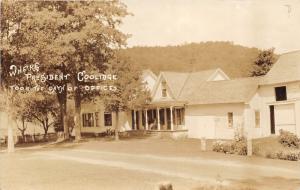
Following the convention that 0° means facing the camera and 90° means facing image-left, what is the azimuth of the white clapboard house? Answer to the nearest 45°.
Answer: approximately 45°

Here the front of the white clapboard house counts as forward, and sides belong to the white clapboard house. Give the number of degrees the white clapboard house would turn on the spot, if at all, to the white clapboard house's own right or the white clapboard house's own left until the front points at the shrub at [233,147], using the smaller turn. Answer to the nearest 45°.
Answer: approximately 45° to the white clapboard house's own left

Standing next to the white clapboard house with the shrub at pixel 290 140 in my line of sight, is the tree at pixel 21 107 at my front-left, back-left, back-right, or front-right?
back-right

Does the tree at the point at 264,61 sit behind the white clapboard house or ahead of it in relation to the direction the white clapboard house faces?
behind

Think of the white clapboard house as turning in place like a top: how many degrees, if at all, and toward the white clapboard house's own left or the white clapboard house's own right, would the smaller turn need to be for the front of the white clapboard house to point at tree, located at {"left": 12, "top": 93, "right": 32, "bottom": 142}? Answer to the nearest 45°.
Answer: approximately 45° to the white clapboard house's own right

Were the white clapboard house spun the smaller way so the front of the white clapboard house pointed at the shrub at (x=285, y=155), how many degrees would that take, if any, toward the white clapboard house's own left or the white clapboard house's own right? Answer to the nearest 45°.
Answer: approximately 45° to the white clapboard house's own left

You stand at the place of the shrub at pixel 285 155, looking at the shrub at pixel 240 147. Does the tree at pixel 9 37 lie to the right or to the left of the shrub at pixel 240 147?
left

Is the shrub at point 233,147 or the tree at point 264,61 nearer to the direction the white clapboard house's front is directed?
the shrub

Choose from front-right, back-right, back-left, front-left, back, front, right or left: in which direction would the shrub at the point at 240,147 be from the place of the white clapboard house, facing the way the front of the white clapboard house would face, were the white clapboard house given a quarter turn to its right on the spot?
back-left

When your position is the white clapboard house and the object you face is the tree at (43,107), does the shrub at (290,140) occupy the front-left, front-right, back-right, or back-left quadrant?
back-left

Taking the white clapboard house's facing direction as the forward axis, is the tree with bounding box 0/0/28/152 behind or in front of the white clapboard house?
in front
